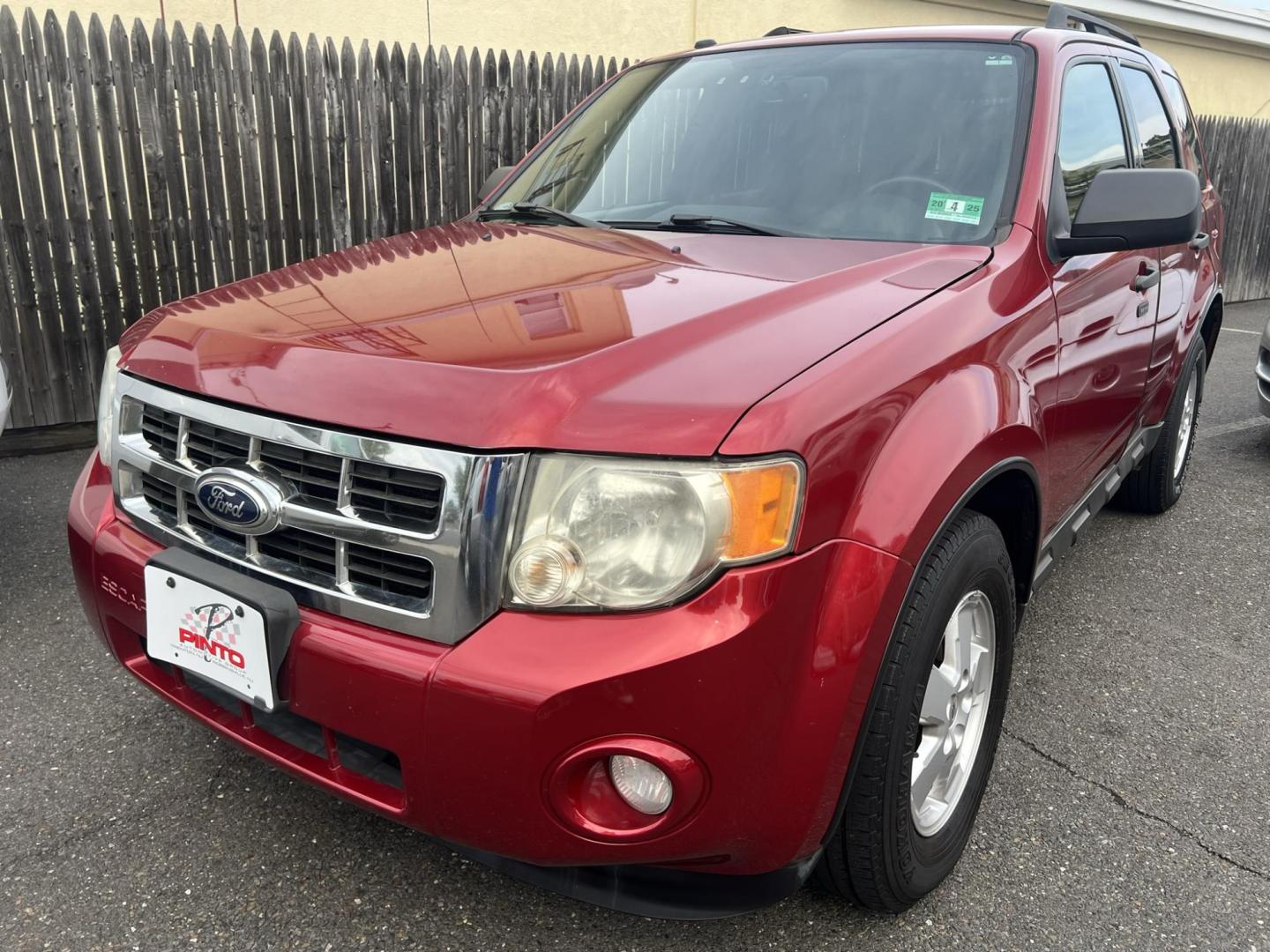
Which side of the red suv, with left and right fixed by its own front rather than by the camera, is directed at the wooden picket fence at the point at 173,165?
right

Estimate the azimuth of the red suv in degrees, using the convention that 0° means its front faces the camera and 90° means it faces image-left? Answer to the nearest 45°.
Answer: approximately 45°

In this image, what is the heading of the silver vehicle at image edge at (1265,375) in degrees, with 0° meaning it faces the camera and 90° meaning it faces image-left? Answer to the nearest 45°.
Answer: approximately 45°

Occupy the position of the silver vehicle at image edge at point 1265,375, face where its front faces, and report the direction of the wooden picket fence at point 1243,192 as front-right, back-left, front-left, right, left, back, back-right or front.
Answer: back-right

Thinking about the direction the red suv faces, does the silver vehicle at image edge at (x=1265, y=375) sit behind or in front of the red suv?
behind

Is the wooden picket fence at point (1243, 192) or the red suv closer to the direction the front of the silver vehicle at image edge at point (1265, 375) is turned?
the red suv
